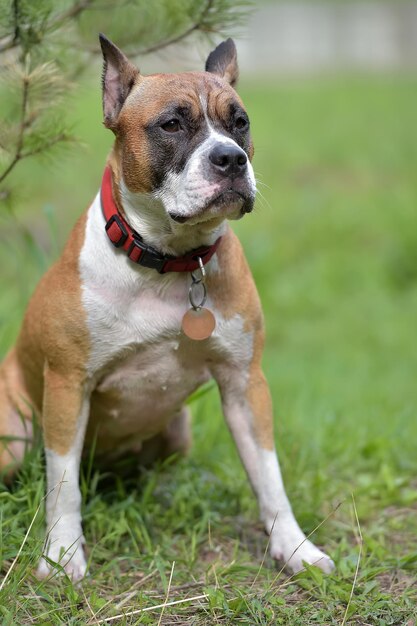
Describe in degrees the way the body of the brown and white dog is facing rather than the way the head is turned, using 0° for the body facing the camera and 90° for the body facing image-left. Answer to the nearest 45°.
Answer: approximately 315°

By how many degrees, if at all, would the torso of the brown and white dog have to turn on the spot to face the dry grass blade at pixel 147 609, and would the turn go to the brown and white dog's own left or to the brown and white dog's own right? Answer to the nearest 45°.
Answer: approximately 45° to the brown and white dog's own right
